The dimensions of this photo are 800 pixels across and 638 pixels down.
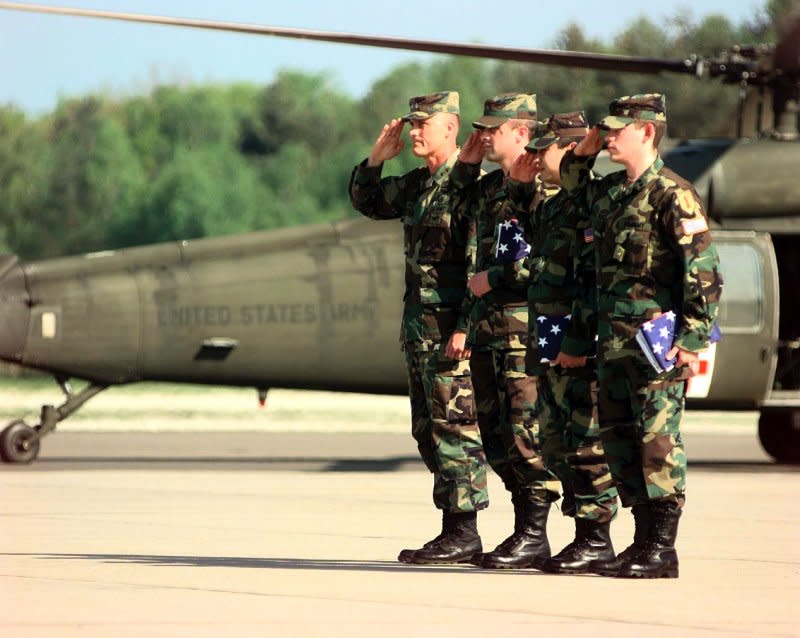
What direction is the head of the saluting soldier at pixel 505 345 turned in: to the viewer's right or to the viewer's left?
to the viewer's left

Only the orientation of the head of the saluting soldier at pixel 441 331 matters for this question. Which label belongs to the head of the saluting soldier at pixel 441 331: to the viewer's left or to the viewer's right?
to the viewer's left

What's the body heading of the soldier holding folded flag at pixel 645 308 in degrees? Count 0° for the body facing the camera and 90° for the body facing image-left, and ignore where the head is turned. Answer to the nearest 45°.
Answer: approximately 45°

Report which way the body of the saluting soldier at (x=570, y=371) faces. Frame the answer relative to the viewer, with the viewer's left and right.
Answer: facing the viewer and to the left of the viewer

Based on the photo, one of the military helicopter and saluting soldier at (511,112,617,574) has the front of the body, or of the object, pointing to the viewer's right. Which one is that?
the military helicopter

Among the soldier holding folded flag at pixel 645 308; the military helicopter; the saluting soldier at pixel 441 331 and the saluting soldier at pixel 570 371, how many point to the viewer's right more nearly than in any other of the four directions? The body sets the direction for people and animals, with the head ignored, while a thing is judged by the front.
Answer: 1

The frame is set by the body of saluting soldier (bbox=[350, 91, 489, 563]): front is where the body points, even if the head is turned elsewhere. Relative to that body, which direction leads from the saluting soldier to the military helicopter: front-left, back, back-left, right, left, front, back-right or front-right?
back-right

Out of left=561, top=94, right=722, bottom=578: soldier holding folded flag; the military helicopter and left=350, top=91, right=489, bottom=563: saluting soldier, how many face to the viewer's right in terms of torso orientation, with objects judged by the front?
1

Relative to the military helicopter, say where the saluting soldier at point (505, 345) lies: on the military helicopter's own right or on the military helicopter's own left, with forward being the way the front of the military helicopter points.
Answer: on the military helicopter's own right

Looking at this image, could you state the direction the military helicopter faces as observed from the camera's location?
facing to the right of the viewer

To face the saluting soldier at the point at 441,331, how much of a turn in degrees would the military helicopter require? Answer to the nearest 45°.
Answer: approximately 90° to its right
